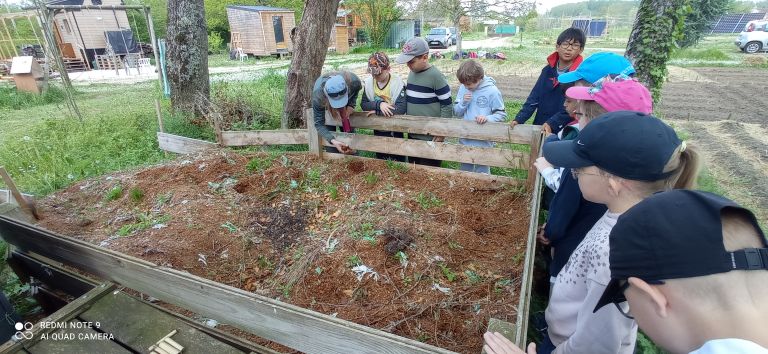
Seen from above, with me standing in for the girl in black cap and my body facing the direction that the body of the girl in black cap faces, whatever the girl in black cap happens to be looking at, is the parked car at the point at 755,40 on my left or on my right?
on my right

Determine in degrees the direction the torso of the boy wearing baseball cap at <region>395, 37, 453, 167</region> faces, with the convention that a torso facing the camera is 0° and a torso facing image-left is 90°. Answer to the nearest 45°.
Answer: approximately 45°

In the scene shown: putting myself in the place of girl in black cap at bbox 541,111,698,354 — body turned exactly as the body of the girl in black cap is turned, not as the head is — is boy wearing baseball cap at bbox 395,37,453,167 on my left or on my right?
on my right

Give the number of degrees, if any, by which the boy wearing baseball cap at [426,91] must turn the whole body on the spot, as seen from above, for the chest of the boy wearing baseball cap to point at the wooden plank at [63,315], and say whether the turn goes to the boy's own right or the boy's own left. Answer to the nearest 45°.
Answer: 0° — they already face it

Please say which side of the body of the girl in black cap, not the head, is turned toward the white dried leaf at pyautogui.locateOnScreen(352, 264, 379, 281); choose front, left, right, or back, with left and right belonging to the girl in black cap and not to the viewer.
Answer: front

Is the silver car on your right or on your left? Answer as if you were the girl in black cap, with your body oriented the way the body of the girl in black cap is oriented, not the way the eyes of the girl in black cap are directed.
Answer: on your right

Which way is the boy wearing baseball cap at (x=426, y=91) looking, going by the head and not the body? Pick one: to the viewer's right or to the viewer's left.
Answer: to the viewer's left

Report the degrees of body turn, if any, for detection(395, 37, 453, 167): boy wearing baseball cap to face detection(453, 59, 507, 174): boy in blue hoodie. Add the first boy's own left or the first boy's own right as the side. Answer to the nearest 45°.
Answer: approximately 135° to the first boy's own left

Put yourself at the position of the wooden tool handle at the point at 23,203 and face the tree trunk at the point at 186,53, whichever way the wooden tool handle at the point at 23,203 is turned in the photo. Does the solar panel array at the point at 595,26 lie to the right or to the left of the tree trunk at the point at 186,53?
right

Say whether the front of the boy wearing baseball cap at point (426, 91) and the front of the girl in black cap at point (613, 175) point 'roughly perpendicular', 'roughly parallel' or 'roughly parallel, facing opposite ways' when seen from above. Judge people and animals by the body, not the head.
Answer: roughly perpendicular

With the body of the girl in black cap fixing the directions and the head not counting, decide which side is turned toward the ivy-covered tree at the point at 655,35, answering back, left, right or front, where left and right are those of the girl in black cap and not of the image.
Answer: right

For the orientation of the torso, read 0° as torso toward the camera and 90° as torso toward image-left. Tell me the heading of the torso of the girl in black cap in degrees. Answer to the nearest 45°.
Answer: approximately 90°

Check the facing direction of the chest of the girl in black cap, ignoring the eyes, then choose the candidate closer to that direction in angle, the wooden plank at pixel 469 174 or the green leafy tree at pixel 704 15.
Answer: the wooden plank
